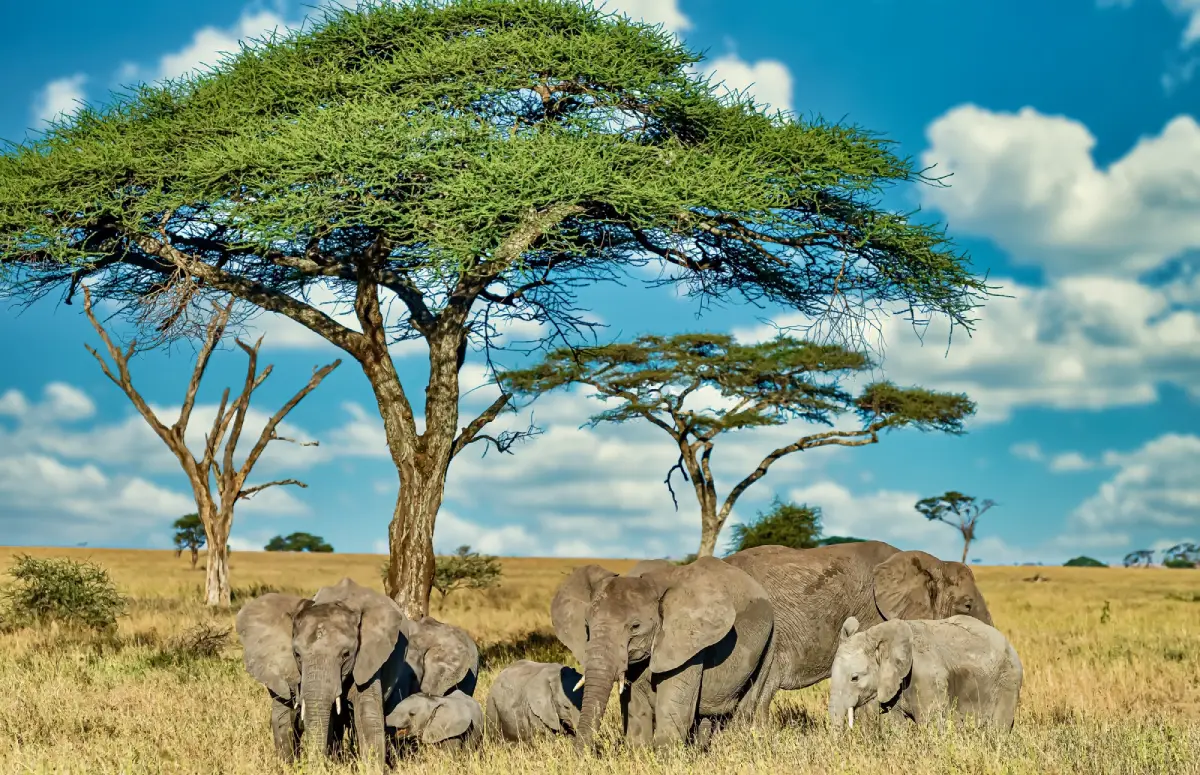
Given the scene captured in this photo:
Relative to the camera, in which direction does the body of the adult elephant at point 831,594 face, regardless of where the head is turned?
to the viewer's right

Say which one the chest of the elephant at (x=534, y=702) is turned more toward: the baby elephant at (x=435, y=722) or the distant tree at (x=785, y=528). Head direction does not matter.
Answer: the distant tree

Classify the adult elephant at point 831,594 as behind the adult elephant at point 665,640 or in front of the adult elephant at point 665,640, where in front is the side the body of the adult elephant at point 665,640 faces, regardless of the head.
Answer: behind

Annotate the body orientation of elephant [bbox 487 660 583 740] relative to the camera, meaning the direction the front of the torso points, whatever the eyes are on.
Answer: to the viewer's right

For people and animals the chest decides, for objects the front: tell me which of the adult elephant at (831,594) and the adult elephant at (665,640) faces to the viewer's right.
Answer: the adult elephant at (831,594)

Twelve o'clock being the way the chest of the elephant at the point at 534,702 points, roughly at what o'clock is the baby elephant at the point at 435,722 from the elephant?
The baby elephant is roughly at 5 o'clock from the elephant.

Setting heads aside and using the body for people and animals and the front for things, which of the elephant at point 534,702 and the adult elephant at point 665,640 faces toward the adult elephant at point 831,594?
the elephant

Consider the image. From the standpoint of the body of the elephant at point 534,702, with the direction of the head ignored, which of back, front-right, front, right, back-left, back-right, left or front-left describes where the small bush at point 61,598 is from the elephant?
back-left

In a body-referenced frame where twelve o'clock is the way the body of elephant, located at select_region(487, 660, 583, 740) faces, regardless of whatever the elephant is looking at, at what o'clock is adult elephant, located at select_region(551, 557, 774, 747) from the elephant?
The adult elephant is roughly at 12 o'clock from the elephant.
